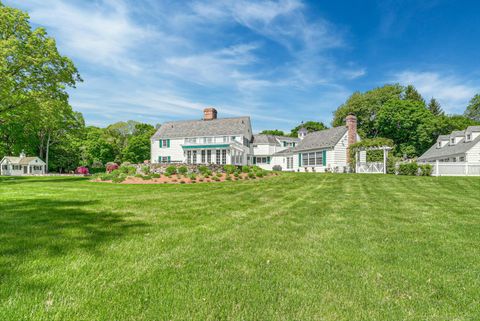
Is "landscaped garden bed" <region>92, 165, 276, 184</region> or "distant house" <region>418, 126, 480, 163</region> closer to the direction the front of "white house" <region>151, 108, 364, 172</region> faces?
the landscaped garden bed

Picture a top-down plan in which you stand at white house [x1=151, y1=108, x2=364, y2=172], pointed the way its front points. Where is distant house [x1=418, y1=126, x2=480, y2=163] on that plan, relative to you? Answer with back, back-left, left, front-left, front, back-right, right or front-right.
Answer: left

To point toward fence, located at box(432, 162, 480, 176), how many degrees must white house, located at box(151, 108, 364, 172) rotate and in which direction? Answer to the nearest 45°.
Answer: approximately 45° to its left

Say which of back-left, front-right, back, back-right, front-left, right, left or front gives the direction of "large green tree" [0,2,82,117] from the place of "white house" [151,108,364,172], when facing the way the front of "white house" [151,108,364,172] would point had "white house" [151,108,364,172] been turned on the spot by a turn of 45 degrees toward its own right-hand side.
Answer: front

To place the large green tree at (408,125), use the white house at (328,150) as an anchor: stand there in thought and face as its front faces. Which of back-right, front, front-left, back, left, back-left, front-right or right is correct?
back

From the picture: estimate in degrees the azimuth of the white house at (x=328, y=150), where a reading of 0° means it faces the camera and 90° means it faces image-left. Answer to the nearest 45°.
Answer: approximately 45°

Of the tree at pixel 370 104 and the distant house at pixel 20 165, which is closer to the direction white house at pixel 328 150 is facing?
the distant house

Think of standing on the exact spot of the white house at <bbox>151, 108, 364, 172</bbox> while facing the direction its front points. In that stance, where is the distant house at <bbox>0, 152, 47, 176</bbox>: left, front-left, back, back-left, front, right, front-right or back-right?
right
